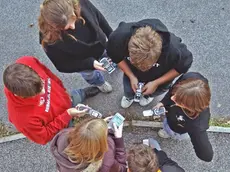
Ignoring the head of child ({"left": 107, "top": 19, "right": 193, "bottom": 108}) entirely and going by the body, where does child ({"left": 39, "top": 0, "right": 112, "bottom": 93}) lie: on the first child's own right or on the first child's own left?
on the first child's own right

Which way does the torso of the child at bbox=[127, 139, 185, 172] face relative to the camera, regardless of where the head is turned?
away from the camera

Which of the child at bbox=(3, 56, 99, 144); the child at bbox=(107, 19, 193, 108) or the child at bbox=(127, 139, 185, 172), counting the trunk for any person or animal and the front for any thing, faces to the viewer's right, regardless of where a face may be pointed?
the child at bbox=(3, 56, 99, 144)

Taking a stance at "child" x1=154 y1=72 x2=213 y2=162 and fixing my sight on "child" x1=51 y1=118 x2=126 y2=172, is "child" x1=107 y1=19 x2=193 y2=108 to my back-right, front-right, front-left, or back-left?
front-right

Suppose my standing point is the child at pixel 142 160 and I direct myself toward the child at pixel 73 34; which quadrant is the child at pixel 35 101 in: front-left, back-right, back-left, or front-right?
front-left

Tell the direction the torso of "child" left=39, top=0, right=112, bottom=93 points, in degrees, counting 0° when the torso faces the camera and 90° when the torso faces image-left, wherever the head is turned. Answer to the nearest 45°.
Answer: approximately 315°

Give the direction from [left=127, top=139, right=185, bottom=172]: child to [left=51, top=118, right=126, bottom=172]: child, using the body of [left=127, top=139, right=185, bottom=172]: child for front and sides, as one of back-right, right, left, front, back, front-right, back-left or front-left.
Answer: left

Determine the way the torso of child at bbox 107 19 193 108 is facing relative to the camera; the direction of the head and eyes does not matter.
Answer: toward the camera

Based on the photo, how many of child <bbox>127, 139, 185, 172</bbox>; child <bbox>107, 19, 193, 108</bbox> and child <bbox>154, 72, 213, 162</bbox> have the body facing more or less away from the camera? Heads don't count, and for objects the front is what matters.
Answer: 1

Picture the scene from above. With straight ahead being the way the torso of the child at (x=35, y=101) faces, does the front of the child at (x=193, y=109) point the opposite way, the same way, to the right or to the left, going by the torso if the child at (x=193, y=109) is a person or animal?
the opposite way

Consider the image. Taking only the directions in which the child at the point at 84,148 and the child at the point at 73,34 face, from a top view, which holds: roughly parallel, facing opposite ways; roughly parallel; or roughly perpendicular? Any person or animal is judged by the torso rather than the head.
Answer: roughly perpendicular

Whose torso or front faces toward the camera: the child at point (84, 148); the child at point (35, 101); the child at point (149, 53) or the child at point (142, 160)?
the child at point (149, 53)

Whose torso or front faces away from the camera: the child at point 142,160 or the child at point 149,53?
the child at point 142,160

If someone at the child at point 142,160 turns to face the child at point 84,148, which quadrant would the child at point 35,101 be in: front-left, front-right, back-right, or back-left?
front-right

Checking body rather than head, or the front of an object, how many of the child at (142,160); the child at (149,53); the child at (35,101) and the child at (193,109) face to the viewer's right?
1

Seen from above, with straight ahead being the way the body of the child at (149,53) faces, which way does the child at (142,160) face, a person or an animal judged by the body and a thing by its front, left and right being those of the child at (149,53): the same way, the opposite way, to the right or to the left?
the opposite way

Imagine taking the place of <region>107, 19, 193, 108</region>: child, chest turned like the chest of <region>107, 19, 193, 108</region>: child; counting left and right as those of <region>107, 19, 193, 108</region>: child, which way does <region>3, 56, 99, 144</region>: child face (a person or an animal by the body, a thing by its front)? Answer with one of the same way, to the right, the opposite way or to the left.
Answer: to the left

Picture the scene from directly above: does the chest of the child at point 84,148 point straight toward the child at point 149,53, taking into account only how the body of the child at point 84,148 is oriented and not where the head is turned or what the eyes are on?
yes

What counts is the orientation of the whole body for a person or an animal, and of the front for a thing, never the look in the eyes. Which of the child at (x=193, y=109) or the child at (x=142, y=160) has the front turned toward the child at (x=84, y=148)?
the child at (x=193, y=109)

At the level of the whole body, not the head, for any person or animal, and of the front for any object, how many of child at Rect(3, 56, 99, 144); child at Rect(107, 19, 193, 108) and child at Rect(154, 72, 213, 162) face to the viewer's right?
1

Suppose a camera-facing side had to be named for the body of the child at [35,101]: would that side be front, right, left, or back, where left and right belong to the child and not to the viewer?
right

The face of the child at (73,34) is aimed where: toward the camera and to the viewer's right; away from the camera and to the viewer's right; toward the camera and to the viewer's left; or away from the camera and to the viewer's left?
toward the camera and to the viewer's right
